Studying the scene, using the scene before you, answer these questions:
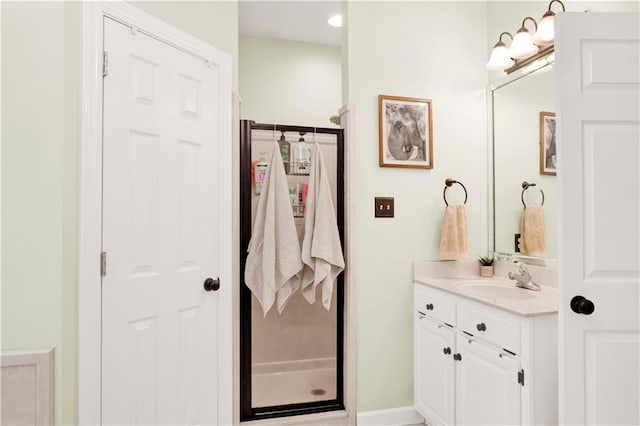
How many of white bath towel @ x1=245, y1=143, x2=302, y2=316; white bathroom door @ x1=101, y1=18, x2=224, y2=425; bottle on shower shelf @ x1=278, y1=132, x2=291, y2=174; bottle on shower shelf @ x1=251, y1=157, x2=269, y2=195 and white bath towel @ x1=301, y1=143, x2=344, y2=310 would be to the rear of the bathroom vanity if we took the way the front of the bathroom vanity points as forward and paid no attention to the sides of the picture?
0

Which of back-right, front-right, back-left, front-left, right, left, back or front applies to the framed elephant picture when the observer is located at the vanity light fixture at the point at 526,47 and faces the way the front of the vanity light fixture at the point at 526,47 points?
front-right

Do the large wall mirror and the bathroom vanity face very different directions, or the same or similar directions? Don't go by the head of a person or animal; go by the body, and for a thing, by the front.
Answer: same or similar directions

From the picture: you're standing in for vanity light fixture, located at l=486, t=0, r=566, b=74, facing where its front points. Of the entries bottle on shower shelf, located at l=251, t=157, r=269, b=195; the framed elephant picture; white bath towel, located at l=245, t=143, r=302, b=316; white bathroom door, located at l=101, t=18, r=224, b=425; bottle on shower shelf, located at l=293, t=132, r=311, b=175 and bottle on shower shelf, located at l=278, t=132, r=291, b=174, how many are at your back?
0

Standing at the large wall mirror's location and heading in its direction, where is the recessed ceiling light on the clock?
The recessed ceiling light is roughly at 2 o'clock from the large wall mirror.

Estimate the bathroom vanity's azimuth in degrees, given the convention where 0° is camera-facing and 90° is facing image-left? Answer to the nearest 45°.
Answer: approximately 45°

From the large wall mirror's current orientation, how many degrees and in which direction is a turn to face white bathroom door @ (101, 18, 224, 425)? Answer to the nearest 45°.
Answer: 0° — it already faces it

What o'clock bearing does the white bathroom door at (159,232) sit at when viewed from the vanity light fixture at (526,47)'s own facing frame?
The white bathroom door is roughly at 12 o'clock from the vanity light fixture.

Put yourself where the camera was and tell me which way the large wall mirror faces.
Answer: facing the viewer and to the left of the viewer

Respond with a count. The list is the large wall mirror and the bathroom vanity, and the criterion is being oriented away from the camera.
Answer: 0

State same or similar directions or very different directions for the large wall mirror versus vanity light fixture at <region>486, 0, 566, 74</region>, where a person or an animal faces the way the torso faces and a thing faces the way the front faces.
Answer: same or similar directions

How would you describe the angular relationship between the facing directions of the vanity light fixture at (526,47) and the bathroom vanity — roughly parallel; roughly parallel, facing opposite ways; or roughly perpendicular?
roughly parallel

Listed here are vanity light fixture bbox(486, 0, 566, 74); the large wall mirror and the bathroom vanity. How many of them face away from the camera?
0

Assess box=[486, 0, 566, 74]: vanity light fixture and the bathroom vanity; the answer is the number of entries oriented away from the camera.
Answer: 0
